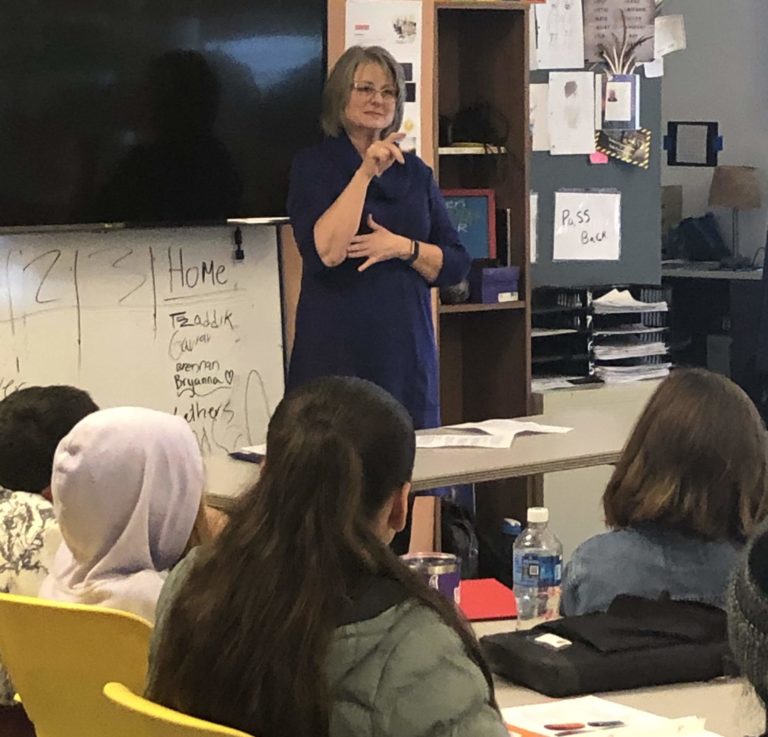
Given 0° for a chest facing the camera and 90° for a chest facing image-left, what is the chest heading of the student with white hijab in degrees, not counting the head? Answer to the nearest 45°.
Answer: approximately 225°

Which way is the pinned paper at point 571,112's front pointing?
toward the camera

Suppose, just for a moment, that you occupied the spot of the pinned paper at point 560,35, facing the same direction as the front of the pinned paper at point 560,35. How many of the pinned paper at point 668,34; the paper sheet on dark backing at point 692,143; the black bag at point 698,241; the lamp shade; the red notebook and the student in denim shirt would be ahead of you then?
2

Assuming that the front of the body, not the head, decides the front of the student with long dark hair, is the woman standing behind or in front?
in front

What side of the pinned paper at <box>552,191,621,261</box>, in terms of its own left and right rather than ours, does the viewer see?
front

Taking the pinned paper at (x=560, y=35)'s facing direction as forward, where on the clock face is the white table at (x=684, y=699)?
The white table is roughly at 12 o'clock from the pinned paper.

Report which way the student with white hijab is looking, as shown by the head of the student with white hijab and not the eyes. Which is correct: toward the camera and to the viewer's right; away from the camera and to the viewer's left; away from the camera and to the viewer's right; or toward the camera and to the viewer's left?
away from the camera and to the viewer's right

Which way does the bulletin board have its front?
toward the camera

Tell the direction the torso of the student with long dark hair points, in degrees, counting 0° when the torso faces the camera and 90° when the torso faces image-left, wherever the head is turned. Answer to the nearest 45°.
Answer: approximately 225°

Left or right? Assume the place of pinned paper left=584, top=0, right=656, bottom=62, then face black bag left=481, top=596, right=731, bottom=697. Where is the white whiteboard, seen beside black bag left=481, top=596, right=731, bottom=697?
right

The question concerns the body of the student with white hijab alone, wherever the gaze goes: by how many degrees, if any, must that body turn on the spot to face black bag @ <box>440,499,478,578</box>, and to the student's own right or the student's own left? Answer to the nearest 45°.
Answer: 0° — they already face it

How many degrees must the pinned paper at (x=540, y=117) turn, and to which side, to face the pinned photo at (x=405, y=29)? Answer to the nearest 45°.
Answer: approximately 45° to its right

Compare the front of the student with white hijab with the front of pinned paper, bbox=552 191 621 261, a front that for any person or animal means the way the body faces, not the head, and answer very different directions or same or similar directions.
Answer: very different directions

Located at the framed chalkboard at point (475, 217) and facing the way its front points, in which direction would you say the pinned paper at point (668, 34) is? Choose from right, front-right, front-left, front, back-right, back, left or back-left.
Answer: back-left
